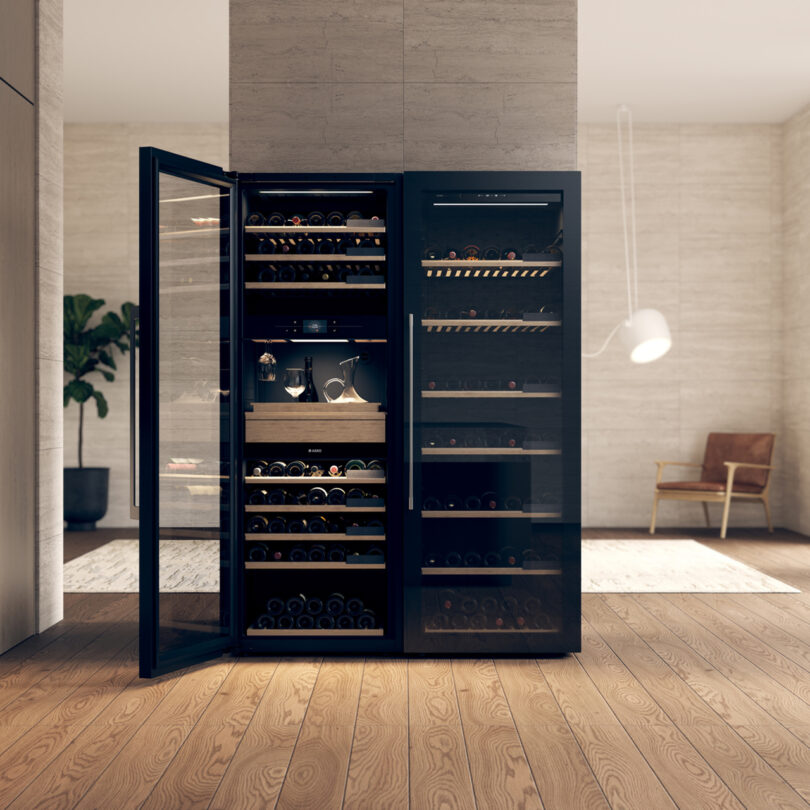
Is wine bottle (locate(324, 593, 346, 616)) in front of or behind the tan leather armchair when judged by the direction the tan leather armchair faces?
in front

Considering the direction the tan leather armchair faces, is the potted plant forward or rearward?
forward

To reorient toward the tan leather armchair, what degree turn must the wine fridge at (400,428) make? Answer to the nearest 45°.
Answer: approximately 135° to its left

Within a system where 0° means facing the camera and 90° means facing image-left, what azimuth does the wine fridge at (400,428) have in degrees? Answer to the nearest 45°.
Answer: approximately 0°

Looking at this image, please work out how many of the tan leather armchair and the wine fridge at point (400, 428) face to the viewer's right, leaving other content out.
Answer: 0

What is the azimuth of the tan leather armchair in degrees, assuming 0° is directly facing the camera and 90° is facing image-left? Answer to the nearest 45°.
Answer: approximately 45°

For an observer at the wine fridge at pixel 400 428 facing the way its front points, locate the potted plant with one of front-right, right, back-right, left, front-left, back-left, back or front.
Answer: back-right
